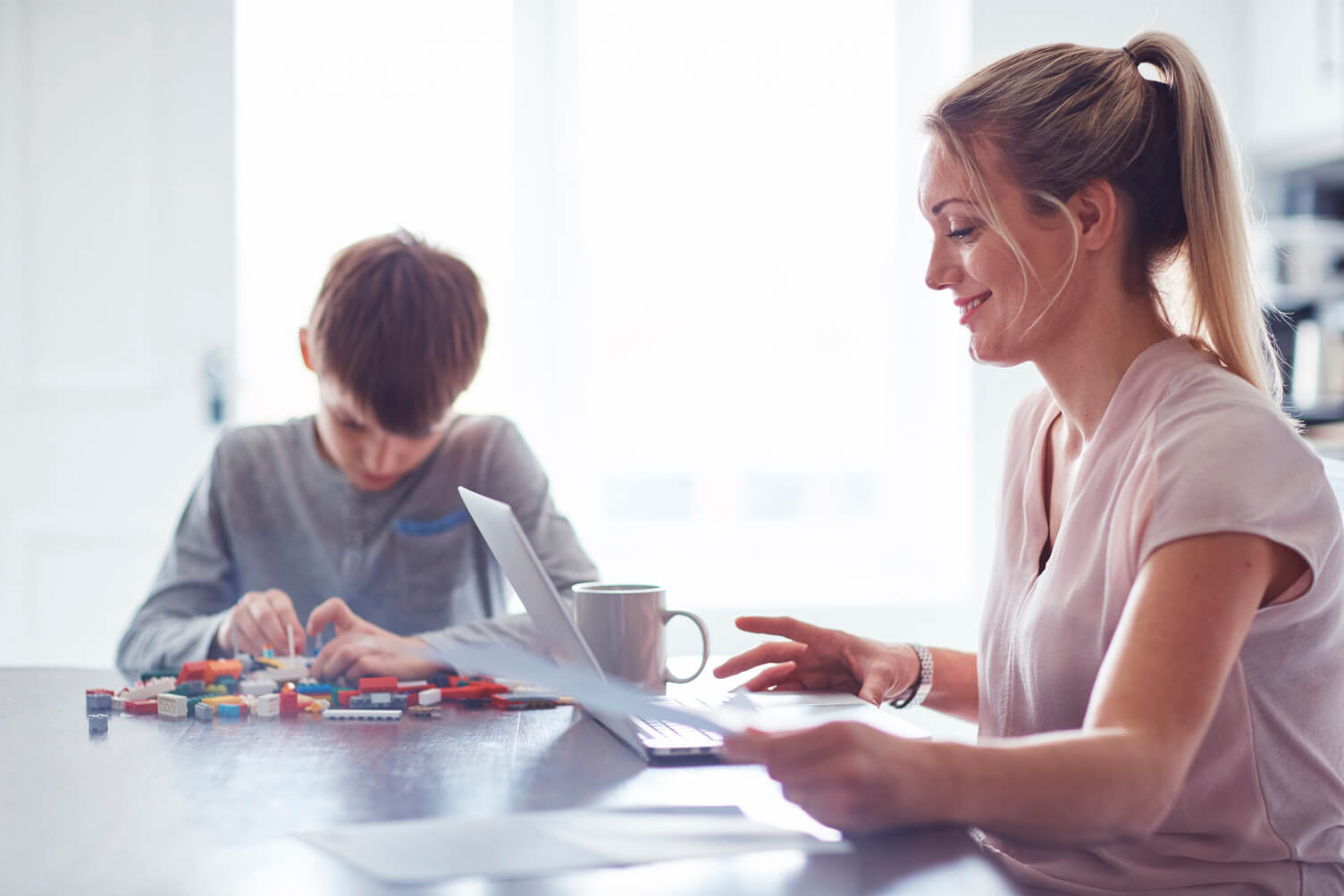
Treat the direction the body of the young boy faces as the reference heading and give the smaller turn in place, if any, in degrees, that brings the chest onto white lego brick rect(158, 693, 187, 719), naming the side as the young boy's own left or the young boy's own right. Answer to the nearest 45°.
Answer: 0° — they already face it

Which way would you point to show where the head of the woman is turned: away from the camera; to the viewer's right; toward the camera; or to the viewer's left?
to the viewer's left

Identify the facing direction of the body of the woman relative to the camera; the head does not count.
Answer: to the viewer's left

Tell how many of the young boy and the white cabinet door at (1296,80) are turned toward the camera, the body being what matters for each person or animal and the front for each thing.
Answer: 2

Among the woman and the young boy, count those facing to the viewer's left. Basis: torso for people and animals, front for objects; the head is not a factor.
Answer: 1

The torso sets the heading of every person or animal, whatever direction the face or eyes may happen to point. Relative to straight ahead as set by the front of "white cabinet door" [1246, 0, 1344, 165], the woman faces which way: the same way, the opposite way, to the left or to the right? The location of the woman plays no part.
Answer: to the right

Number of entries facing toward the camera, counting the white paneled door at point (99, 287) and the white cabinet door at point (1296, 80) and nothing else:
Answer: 2

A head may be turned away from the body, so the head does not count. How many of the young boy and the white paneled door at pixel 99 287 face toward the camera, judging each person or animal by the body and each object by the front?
2

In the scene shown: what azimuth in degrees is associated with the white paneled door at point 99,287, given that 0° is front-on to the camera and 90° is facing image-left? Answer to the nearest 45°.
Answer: approximately 0°
